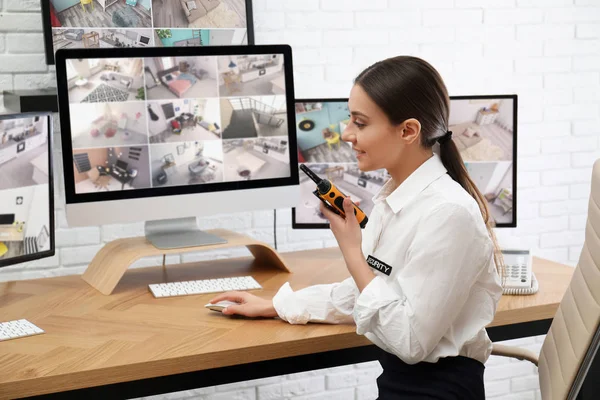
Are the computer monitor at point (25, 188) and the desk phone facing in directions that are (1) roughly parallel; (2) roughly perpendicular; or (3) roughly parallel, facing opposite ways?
roughly perpendicular

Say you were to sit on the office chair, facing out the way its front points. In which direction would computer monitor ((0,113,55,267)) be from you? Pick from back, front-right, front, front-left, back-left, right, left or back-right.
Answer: front-right

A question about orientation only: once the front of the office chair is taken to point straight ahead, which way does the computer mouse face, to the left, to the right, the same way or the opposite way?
the same way

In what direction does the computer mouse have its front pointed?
to the viewer's left

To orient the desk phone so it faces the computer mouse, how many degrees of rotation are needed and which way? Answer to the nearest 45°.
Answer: approximately 45° to its right

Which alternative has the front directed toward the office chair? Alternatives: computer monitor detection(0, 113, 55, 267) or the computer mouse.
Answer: the computer monitor

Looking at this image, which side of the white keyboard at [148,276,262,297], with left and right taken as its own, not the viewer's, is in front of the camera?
front

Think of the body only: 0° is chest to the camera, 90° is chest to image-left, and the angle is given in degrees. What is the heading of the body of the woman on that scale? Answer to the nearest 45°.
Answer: approximately 90°

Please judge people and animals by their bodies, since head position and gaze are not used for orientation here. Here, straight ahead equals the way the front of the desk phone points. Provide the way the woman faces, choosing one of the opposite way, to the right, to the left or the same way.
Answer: to the right

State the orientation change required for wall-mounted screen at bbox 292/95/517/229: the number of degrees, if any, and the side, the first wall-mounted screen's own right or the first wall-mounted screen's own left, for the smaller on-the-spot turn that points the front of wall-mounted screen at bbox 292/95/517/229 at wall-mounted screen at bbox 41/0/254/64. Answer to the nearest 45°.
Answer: approximately 90° to the first wall-mounted screen's own right

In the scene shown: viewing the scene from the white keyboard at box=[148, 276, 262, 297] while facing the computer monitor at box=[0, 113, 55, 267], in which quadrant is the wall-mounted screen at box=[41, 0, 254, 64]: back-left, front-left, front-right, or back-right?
front-right

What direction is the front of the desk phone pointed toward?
toward the camera

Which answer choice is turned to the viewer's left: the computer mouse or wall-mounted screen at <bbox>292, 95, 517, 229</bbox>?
the computer mouse

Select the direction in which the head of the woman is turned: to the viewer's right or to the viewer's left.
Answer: to the viewer's left

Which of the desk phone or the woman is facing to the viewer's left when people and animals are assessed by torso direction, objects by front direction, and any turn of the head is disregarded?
the woman

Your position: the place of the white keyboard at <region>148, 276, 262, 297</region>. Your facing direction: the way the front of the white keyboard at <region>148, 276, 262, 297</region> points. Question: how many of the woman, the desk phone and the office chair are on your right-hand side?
0

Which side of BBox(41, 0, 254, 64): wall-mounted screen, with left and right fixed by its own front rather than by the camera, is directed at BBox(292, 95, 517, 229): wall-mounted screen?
left

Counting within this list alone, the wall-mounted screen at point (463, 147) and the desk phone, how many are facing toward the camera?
2
